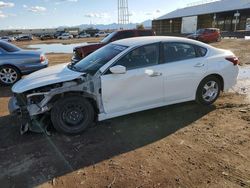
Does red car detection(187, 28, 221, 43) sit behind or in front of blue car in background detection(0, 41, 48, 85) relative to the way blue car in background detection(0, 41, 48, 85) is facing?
behind

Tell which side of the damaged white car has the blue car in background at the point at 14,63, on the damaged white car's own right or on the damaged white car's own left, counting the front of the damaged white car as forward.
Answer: on the damaged white car's own right

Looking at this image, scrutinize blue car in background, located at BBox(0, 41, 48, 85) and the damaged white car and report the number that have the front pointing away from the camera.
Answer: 0

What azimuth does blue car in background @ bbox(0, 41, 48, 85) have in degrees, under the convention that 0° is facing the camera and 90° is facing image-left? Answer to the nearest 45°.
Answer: approximately 90°

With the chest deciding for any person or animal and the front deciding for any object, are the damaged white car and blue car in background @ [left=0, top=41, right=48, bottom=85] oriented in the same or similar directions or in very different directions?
same or similar directions

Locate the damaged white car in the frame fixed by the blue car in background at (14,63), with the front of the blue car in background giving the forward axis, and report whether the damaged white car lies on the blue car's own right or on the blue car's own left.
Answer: on the blue car's own left

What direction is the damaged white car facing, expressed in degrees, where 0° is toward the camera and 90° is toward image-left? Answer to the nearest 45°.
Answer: approximately 45°

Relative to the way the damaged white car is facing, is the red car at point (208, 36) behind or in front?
behind
